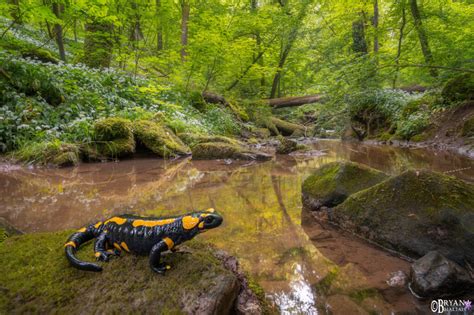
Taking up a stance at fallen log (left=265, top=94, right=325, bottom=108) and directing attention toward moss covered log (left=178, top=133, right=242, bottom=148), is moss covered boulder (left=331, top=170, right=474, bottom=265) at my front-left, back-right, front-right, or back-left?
front-left

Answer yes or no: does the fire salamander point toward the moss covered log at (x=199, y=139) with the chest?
no

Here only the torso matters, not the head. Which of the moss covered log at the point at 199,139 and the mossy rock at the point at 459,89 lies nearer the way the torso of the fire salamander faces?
the mossy rock

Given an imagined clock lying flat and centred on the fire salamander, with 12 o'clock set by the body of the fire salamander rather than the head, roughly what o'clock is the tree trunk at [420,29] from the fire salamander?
The tree trunk is roughly at 11 o'clock from the fire salamander.

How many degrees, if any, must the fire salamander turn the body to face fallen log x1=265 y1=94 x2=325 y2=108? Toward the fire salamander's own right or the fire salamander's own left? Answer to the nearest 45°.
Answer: approximately 45° to the fire salamander's own left

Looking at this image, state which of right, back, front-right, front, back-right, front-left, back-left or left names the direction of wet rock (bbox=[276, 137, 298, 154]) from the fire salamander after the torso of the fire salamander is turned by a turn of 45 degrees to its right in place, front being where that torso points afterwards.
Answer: left

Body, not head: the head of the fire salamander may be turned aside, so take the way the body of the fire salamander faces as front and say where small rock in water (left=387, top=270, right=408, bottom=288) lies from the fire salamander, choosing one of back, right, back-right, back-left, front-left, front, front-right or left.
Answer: front

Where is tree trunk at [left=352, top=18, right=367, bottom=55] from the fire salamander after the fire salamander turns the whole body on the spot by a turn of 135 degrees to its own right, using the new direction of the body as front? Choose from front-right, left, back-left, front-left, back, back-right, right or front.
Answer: back

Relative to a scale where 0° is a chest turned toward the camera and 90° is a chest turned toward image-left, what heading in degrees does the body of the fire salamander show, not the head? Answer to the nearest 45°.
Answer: approximately 270°

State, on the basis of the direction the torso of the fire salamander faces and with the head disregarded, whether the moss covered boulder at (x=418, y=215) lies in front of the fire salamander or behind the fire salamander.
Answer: in front

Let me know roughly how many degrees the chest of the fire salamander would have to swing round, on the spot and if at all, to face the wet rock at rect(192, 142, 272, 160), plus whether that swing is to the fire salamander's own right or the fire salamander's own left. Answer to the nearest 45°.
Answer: approximately 90° to the fire salamander's own left

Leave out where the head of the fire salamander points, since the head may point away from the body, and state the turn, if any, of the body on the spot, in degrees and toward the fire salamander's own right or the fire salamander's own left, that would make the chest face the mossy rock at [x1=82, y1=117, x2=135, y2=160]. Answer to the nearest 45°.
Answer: approximately 90° to the fire salamander's own left

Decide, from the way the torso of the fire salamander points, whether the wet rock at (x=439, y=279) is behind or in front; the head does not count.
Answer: in front

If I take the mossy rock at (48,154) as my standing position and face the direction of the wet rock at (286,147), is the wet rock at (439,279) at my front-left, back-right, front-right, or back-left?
front-right

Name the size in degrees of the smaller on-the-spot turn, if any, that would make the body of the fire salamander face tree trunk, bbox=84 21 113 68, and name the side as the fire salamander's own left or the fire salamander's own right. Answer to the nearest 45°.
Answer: approximately 90° to the fire salamander's own left

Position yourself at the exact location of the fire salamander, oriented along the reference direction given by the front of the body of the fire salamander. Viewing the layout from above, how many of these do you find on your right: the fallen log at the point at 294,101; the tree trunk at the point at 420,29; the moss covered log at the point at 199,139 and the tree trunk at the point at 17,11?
0

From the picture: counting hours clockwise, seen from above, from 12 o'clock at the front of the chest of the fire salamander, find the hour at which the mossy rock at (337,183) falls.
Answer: The mossy rock is roughly at 11 o'clock from the fire salamander.

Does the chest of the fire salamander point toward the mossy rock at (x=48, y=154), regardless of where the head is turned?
no
